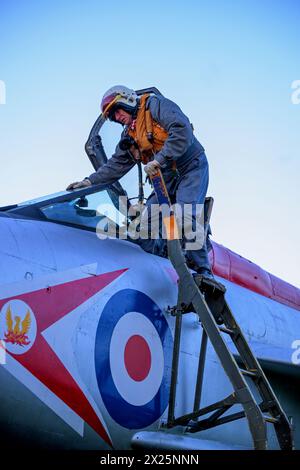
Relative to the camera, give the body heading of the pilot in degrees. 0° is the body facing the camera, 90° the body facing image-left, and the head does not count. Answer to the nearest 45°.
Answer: approximately 45°
